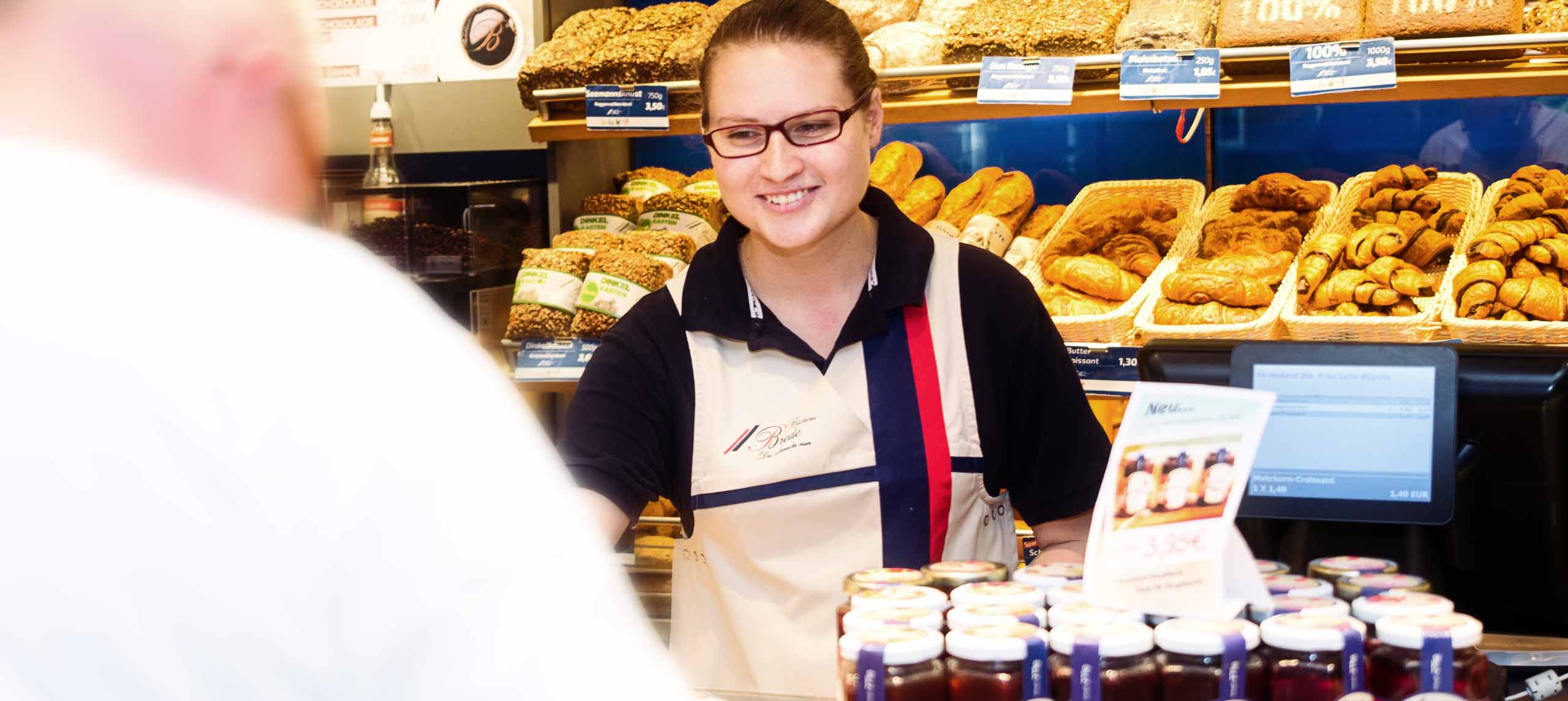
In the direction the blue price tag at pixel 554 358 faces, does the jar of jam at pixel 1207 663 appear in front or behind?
in front

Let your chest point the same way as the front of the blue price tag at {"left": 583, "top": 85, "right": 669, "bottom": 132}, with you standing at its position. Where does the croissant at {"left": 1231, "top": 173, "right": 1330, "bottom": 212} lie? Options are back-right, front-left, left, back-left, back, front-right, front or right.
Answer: left

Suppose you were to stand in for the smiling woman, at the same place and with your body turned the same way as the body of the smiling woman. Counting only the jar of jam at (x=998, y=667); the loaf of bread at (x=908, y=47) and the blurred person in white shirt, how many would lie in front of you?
2

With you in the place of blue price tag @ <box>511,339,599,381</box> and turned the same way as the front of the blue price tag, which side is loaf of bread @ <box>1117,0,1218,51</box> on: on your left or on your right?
on your left

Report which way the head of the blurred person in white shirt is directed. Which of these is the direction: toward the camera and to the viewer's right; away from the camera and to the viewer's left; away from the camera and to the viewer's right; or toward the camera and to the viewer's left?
away from the camera and to the viewer's right

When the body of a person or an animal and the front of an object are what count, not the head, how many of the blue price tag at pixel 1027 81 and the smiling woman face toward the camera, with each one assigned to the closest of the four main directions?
2

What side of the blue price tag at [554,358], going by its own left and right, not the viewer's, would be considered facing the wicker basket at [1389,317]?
left

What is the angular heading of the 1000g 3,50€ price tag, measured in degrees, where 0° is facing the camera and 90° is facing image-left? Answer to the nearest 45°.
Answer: approximately 0°

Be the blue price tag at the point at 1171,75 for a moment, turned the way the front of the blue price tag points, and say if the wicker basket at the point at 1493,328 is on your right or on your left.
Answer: on your left

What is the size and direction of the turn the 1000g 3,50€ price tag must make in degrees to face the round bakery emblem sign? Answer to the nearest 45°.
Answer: approximately 90° to its right
